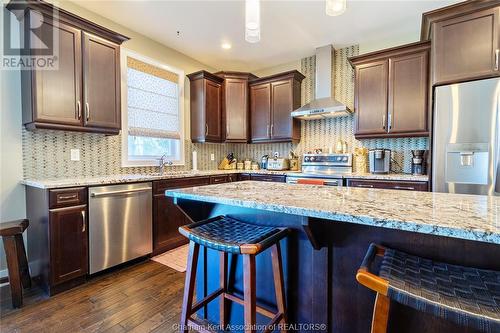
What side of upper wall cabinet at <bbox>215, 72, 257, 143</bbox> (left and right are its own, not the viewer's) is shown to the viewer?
front

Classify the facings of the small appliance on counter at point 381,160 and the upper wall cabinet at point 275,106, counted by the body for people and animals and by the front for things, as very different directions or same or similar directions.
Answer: same or similar directions

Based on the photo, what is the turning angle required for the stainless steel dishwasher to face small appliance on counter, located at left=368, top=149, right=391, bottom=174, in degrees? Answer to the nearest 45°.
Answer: approximately 45° to its left

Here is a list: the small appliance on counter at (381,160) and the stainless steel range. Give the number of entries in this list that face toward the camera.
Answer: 2

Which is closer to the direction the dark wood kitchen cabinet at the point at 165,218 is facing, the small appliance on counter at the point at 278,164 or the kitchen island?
the kitchen island

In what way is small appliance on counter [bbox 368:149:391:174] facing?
toward the camera

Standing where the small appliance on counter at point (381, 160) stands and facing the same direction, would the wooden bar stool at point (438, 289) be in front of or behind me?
in front

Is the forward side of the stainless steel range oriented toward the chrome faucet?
no

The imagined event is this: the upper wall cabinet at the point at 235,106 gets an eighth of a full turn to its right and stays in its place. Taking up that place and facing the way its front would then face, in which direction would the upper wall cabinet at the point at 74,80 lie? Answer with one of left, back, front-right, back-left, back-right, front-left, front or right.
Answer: front

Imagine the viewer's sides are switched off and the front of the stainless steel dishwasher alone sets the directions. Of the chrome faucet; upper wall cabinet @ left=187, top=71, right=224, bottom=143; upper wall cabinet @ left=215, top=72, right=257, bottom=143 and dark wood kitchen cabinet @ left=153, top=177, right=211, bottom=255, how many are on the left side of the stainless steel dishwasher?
4

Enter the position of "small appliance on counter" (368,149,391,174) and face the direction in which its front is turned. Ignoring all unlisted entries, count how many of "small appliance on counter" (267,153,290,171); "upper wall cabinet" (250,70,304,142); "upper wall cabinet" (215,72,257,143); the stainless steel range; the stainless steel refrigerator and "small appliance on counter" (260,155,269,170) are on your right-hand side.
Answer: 5

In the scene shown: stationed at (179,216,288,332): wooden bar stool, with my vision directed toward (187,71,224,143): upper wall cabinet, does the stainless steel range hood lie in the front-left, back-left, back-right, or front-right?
front-right

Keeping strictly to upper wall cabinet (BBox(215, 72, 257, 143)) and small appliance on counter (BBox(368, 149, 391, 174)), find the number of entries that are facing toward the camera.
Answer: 2

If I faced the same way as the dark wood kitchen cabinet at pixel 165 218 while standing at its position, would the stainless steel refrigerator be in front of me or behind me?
in front

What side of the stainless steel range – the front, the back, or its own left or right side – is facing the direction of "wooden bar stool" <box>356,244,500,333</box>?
front

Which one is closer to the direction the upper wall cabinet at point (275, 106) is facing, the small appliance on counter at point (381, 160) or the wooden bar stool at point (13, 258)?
the wooden bar stool

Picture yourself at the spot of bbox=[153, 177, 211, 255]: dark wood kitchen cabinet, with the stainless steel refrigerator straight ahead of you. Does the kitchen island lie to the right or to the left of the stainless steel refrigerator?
right
